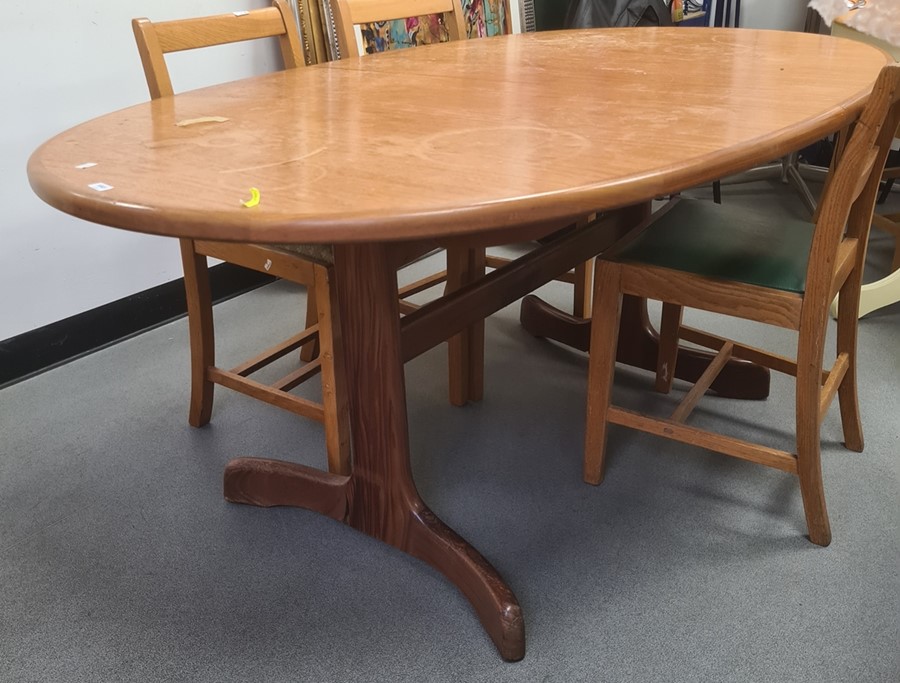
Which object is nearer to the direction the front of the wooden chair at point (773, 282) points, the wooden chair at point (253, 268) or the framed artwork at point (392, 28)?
the wooden chair

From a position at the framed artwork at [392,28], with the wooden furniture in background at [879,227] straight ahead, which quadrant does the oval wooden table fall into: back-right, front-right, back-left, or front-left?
front-right

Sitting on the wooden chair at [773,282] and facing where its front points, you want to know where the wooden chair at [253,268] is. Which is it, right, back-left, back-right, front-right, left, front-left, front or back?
front

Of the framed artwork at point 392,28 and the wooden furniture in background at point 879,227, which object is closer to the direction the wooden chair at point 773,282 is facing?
the framed artwork

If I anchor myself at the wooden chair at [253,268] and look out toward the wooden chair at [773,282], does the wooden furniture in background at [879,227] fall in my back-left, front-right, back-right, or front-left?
front-left

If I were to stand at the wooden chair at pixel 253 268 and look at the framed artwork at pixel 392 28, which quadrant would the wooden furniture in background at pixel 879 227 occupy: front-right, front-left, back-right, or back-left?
front-right

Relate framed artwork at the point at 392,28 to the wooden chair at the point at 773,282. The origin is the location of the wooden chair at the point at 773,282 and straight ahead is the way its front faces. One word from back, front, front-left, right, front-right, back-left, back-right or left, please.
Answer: front-right

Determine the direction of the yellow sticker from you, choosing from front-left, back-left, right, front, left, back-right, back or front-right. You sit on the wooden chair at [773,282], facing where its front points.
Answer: front-left

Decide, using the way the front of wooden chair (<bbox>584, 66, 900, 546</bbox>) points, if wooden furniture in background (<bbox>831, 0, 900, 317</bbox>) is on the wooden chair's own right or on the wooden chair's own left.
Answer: on the wooden chair's own right

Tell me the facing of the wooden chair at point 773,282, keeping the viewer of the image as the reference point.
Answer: facing to the left of the viewer
